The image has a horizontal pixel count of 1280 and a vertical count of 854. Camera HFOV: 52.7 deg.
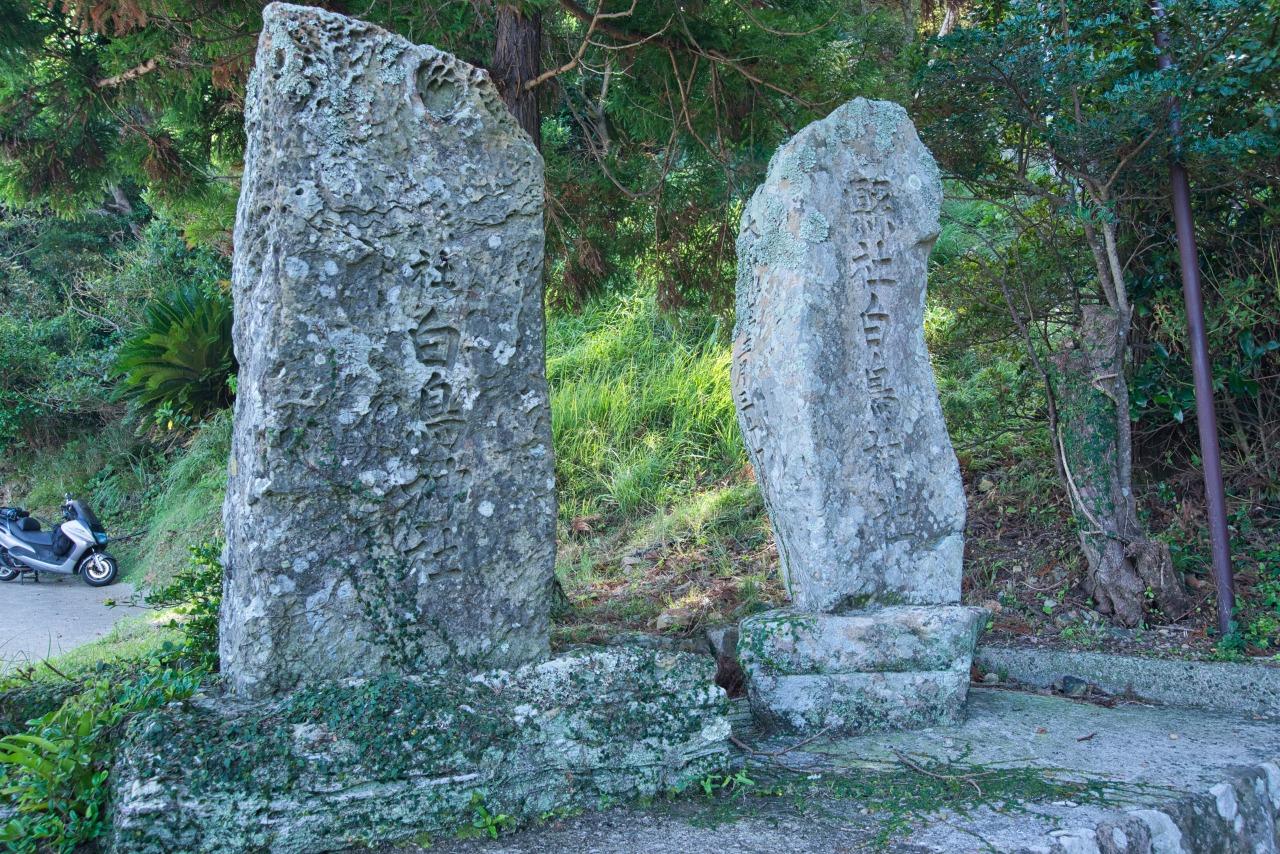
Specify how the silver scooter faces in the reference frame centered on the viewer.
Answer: facing to the right of the viewer

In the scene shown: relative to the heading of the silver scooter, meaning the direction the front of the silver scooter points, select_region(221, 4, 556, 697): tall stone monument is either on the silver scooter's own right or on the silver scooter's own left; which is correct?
on the silver scooter's own right

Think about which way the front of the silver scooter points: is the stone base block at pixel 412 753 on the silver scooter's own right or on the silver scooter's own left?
on the silver scooter's own right

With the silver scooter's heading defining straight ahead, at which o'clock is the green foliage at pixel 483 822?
The green foliage is roughly at 3 o'clock from the silver scooter.

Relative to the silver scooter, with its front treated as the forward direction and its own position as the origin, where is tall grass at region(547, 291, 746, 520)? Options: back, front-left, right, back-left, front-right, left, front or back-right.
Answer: front-right

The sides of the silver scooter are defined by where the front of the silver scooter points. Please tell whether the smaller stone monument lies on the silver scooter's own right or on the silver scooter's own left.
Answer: on the silver scooter's own right

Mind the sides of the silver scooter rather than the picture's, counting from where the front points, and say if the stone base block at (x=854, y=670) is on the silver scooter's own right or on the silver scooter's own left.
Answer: on the silver scooter's own right
